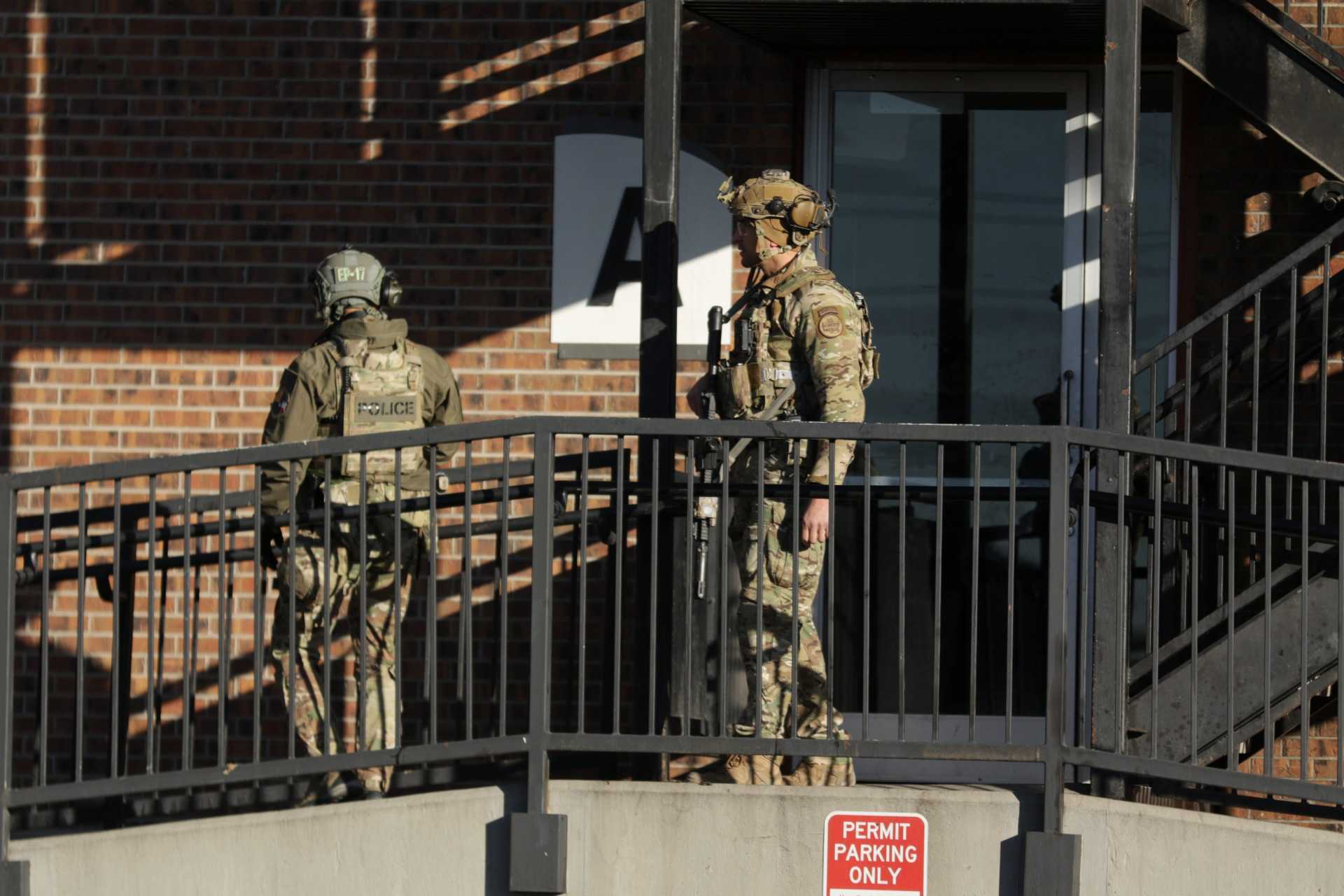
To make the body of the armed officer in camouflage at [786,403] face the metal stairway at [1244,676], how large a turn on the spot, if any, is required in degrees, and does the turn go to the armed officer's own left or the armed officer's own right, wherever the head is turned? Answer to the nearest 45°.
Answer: approximately 180°

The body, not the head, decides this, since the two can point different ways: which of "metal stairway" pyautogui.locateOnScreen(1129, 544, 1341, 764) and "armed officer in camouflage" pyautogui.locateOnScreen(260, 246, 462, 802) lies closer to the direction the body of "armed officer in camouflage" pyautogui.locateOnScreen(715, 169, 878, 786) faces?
the armed officer in camouflage

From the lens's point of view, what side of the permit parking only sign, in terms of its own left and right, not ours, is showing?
front

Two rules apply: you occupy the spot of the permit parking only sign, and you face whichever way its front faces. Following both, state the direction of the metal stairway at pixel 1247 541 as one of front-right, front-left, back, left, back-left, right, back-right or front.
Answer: back-left

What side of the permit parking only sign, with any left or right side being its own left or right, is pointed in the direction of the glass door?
back

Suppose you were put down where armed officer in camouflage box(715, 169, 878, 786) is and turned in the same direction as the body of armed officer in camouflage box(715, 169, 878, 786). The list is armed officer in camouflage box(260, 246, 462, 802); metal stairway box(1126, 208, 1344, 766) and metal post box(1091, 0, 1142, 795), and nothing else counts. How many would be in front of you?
1

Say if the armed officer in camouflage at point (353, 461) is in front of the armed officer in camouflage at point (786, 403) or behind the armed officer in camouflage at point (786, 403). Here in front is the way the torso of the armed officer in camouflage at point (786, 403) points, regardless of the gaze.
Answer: in front

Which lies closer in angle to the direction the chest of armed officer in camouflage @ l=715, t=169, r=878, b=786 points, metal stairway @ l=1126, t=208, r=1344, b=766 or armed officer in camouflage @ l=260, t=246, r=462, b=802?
the armed officer in camouflage

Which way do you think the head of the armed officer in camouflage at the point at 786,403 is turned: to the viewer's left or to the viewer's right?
to the viewer's left

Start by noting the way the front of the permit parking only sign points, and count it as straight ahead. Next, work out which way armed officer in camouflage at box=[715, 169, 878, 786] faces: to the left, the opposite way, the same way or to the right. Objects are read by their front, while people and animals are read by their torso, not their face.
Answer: to the right

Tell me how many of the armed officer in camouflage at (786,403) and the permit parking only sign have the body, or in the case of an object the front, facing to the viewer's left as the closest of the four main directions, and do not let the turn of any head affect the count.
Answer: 1

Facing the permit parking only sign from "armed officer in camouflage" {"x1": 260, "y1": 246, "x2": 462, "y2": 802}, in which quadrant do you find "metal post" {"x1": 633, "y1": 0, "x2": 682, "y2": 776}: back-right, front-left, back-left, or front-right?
front-left

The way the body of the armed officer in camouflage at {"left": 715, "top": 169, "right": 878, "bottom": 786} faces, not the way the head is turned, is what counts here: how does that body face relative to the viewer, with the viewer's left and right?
facing to the left of the viewer

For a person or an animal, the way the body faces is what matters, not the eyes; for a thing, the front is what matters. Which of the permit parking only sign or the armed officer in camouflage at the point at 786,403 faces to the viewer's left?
the armed officer in camouflage
